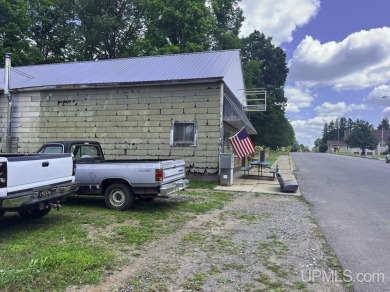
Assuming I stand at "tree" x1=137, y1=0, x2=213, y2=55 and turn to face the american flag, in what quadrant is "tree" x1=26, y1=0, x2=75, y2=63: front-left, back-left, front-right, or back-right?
back-right

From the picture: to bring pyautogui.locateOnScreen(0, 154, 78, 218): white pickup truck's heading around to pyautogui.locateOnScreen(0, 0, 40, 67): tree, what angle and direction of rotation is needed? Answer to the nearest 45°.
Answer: approximately 45° to its right

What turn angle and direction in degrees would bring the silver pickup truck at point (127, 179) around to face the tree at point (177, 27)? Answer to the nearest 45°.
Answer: approximately 45° to its right

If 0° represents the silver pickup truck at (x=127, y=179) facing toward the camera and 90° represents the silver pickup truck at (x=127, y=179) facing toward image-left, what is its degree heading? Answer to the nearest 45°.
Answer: approximately 135°

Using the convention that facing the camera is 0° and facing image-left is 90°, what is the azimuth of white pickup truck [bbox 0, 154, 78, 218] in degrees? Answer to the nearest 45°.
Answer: approximately 135°

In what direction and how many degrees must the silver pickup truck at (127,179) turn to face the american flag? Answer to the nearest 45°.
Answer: approximately 90° to its right

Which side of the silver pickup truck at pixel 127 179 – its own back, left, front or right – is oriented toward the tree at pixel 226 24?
right

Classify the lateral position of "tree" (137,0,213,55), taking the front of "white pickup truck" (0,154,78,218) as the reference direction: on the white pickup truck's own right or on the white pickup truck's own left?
on the white pickup truck's own right

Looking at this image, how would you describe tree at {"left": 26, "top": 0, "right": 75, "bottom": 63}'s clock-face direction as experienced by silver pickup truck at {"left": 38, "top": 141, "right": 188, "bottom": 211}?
The tree is roughly at 1 o'clock from the silver pickup truck.

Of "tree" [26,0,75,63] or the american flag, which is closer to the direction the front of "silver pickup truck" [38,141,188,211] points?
the tree
